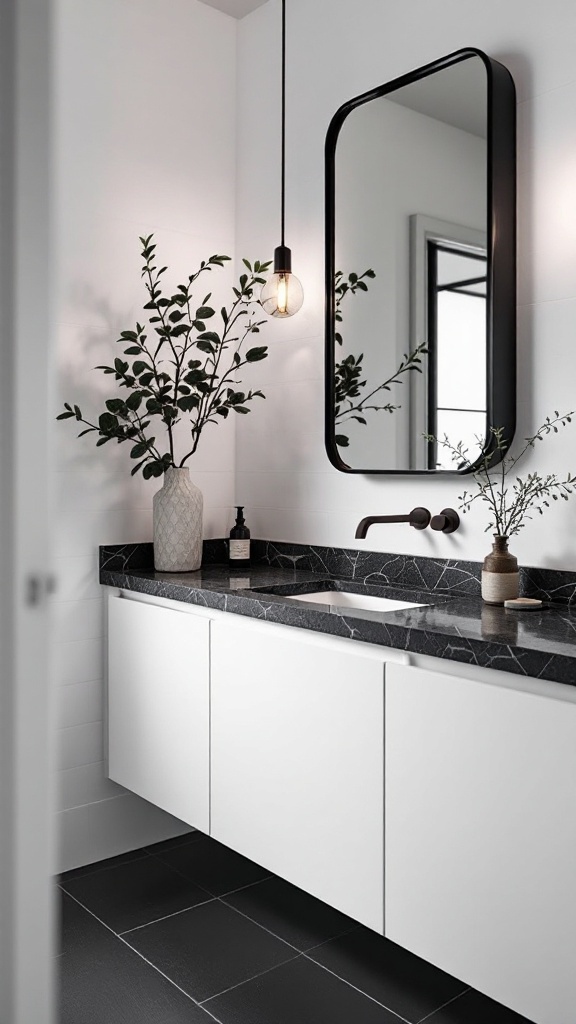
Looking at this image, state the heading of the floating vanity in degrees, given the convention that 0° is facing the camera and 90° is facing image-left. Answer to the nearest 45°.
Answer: approximately 45°
